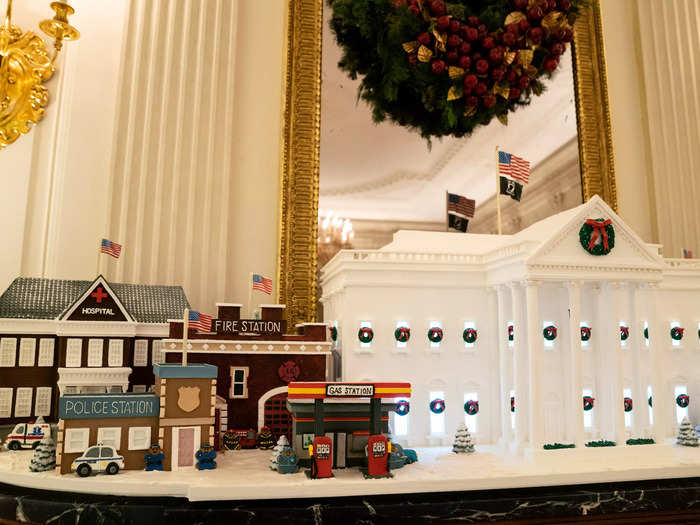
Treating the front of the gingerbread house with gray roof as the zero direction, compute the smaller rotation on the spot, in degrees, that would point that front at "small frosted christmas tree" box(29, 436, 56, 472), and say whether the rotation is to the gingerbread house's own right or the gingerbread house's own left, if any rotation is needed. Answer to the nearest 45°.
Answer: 0° — it already faces it

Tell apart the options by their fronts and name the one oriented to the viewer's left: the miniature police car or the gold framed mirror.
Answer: the miniature police car

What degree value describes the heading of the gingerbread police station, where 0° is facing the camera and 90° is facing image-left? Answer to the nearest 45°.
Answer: approximately 0°

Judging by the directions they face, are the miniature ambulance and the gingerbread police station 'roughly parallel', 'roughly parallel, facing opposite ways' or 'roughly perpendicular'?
roughly perpendicular

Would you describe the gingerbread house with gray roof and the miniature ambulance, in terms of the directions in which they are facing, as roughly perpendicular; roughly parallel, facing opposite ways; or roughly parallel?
roughly perpendicular

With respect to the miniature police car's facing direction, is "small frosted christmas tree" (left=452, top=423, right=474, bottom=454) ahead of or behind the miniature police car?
behind

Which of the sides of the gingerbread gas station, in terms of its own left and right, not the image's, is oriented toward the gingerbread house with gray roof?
right

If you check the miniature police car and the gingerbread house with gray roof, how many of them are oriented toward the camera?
1

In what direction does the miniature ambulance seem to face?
to the viewer's left

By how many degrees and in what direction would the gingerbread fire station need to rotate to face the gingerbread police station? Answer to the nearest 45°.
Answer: approximately 45° to its right
